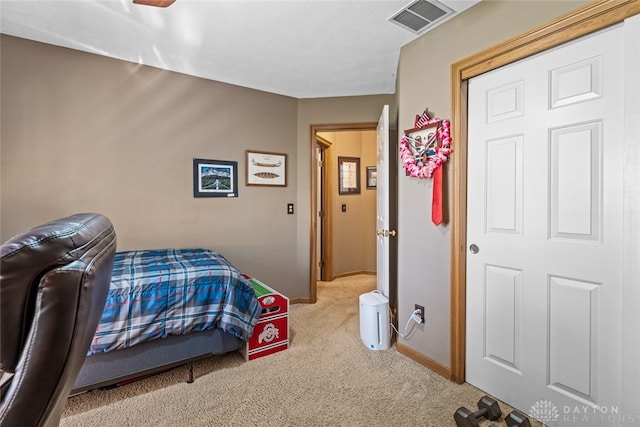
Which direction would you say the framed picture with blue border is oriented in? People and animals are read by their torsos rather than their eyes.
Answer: toward the camera

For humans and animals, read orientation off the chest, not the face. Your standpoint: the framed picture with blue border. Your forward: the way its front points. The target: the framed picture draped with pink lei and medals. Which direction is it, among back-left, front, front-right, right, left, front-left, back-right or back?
front-left

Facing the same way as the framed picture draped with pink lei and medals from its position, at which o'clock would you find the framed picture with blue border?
The framed picture with blue border is roughly at 2 o'clock from the framed picture draped with pink lei and medals.

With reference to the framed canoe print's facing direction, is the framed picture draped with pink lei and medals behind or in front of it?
in front

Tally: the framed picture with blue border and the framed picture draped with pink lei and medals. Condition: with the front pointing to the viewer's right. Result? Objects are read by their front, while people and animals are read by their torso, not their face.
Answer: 0

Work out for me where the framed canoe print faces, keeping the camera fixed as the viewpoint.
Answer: facing the viewer and to the right of the viewer

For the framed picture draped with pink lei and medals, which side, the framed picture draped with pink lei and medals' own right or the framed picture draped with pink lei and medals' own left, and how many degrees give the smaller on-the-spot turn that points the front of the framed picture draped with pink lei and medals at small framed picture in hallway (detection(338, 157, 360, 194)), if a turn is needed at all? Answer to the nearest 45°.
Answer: approximately 90° to the framed picture draped with pink lei and medals' own right

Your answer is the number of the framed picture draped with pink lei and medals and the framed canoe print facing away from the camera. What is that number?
0

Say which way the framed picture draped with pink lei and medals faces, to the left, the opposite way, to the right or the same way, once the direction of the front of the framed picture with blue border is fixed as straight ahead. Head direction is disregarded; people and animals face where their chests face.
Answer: to the right

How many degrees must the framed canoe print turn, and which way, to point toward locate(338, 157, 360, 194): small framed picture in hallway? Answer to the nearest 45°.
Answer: approximately 90° to its left

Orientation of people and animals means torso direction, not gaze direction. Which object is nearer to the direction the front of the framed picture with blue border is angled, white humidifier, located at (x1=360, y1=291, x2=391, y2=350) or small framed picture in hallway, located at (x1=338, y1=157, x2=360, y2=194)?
the white humidifier

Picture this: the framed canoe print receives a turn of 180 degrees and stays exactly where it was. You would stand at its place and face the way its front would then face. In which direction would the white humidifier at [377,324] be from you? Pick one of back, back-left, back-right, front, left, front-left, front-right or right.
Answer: back

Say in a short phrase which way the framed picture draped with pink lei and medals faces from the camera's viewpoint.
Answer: facing the viewer and to the left of the viewer
